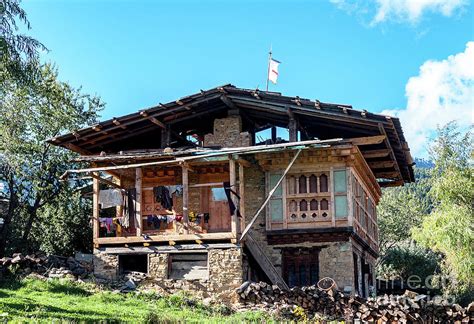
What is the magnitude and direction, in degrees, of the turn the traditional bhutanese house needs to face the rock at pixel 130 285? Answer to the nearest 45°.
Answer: approximately 90° to its right

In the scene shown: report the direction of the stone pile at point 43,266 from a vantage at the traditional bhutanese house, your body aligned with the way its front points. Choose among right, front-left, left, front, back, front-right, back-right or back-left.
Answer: right

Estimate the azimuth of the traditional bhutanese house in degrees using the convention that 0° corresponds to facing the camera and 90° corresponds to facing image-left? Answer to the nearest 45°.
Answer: approximately 0°

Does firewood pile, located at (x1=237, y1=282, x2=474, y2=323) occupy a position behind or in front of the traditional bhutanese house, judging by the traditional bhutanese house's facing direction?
in front
